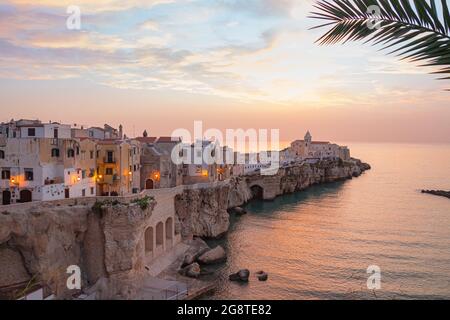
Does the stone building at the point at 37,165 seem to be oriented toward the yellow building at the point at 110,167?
no

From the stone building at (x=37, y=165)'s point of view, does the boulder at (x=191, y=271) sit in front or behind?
in front

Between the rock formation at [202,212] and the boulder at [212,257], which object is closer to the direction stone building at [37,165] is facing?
the boulder

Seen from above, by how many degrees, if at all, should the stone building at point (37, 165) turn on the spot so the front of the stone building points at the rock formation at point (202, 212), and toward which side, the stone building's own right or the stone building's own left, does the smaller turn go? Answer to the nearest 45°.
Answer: approximately 90° to the stone building's own left

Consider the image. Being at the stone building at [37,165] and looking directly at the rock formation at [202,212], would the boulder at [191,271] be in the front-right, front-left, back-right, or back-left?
front-right

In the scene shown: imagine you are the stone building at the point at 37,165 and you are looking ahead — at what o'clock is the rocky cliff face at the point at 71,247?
The rocky cliff face is roughly at 11 o'clock from the stone building.

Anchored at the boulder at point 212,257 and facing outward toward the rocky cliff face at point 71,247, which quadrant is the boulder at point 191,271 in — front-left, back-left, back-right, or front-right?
front-left

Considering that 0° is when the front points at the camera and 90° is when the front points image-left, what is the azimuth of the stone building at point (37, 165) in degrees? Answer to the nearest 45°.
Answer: approximately 315°

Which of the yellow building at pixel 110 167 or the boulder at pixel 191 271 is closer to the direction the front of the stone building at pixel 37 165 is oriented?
the boulder

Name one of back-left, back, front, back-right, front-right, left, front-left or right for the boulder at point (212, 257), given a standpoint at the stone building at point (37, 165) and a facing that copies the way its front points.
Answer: front-left

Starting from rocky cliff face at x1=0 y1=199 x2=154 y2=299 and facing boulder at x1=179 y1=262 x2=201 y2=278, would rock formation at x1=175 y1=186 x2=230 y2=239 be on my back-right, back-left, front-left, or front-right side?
front-left

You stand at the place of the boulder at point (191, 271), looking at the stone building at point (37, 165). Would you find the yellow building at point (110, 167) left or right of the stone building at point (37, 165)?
right

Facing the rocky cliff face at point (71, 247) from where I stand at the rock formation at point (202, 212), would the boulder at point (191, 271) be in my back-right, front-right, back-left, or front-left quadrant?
front-left

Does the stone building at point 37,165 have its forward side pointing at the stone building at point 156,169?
no

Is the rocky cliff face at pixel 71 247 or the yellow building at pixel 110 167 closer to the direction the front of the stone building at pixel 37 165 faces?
the rocky cliff face
